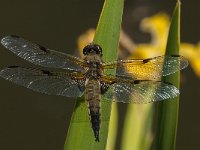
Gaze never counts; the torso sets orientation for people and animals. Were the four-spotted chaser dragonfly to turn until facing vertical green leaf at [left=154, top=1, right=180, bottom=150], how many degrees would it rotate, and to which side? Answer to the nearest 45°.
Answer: approximately 90° to its right

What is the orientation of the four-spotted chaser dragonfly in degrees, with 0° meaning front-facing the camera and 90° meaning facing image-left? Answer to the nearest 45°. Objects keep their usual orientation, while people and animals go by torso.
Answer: approximately 180°

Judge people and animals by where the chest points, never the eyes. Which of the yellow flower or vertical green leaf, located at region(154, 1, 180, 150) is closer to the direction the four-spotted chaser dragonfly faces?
the yellow flower
